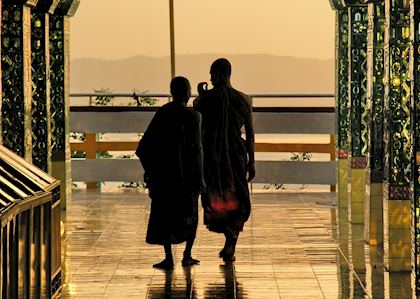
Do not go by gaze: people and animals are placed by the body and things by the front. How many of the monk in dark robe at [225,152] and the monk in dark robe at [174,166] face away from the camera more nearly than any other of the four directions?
2

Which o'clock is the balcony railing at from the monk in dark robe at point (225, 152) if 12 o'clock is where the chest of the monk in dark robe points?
The balcony railing is roughly at 12 o'clock from the monk in dark robe.

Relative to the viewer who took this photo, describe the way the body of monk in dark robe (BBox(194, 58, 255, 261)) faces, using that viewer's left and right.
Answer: facing away from the viewer

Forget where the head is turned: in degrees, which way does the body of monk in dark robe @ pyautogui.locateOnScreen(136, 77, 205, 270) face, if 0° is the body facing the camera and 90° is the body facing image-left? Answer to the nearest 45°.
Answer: approximately 180°
